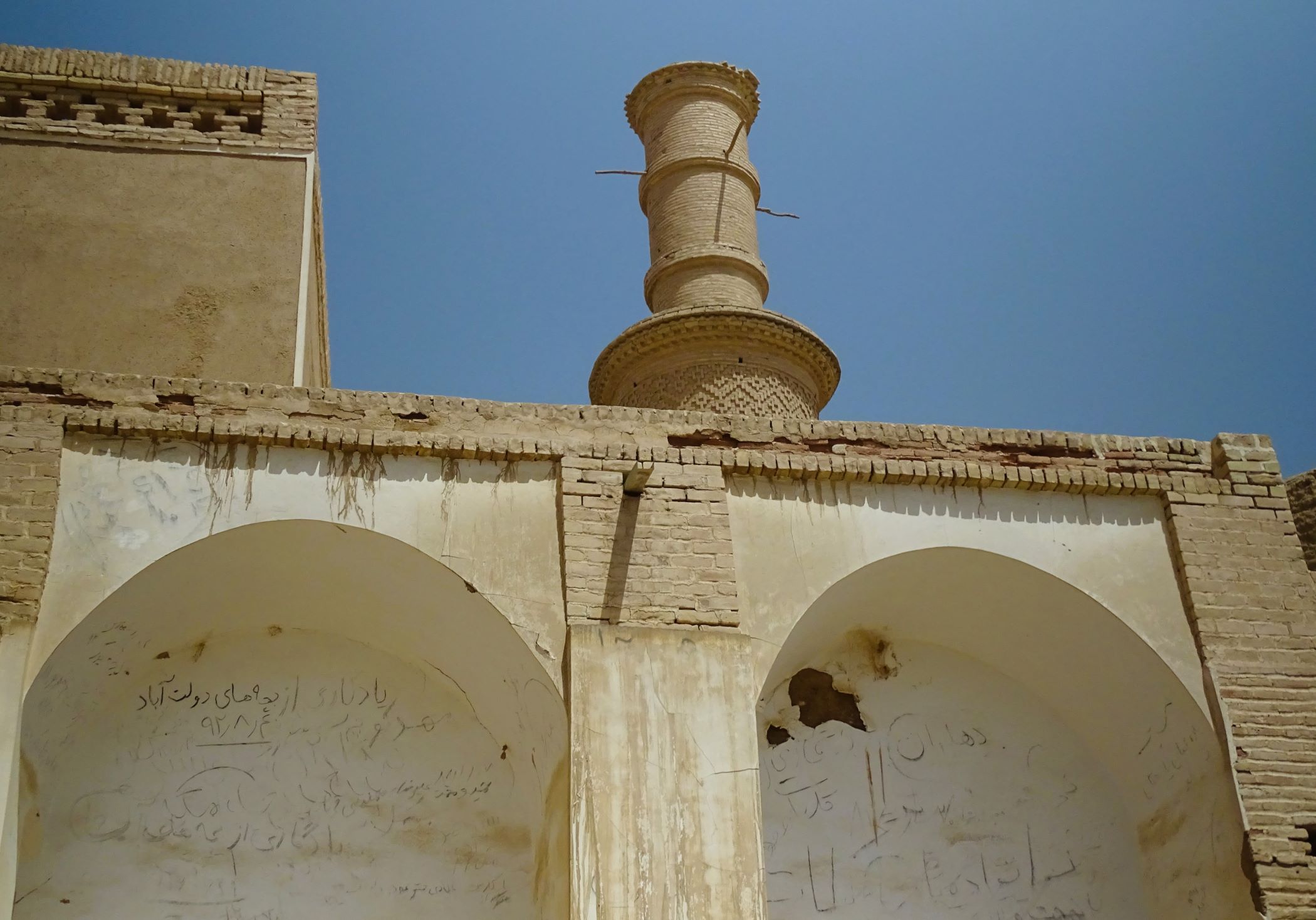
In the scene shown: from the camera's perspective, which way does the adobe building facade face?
toward the camera
